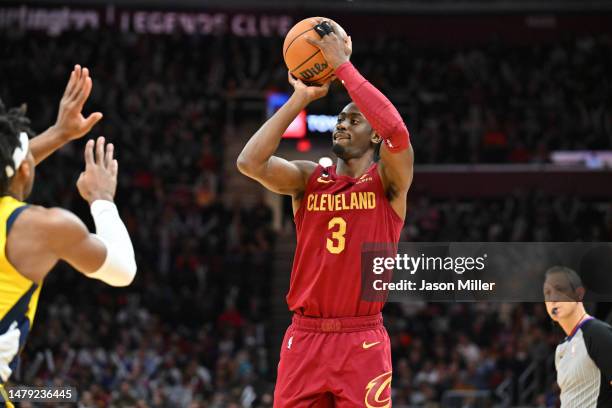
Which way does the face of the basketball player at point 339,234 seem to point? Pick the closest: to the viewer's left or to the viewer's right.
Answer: to the viewer's left

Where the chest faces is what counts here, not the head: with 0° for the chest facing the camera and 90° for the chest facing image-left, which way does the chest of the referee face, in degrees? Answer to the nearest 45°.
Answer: approximately 45°

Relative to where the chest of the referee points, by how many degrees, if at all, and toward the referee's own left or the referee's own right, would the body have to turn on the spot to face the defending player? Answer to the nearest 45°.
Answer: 0° — they already face them

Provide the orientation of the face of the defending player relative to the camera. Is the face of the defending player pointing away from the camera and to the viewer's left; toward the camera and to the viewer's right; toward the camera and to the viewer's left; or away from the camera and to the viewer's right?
away from the camera and to the viewer's right
